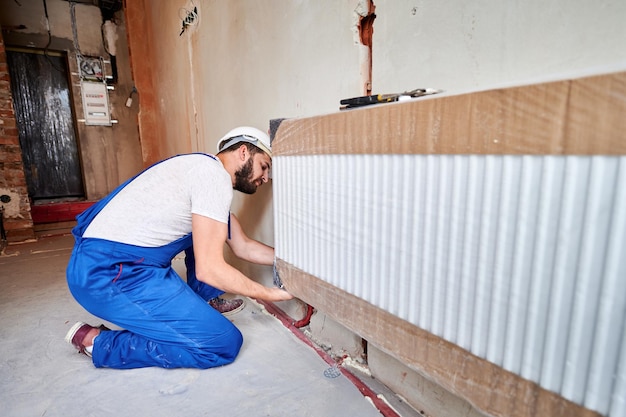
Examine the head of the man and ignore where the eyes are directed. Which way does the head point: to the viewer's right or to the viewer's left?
to the viewer's right

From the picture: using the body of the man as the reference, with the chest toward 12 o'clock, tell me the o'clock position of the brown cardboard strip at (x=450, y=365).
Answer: The brown cardboard strip is roughly at 2 o'clock from the man.

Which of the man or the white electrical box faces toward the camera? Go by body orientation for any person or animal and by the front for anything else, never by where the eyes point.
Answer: the white electrical box

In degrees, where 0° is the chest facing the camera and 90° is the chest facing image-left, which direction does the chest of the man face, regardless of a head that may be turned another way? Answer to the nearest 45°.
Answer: approximately 270°

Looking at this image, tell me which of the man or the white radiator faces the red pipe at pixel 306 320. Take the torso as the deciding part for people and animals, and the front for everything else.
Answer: the man

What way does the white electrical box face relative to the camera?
toward the camera

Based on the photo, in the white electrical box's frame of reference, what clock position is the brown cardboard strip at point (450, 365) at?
The brown cardboard strip is roughly at 12 o'clock from the white electrical box.

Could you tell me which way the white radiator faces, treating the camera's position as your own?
facing the viewer and to the left of the viewer

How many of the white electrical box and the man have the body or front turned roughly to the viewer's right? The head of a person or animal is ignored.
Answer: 1

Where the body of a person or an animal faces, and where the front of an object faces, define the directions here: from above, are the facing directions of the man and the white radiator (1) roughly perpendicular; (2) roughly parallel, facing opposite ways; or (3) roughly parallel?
roughly parallel, facing opposite ways

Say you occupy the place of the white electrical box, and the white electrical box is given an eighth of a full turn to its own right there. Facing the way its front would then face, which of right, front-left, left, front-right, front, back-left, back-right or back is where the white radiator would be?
front-left
